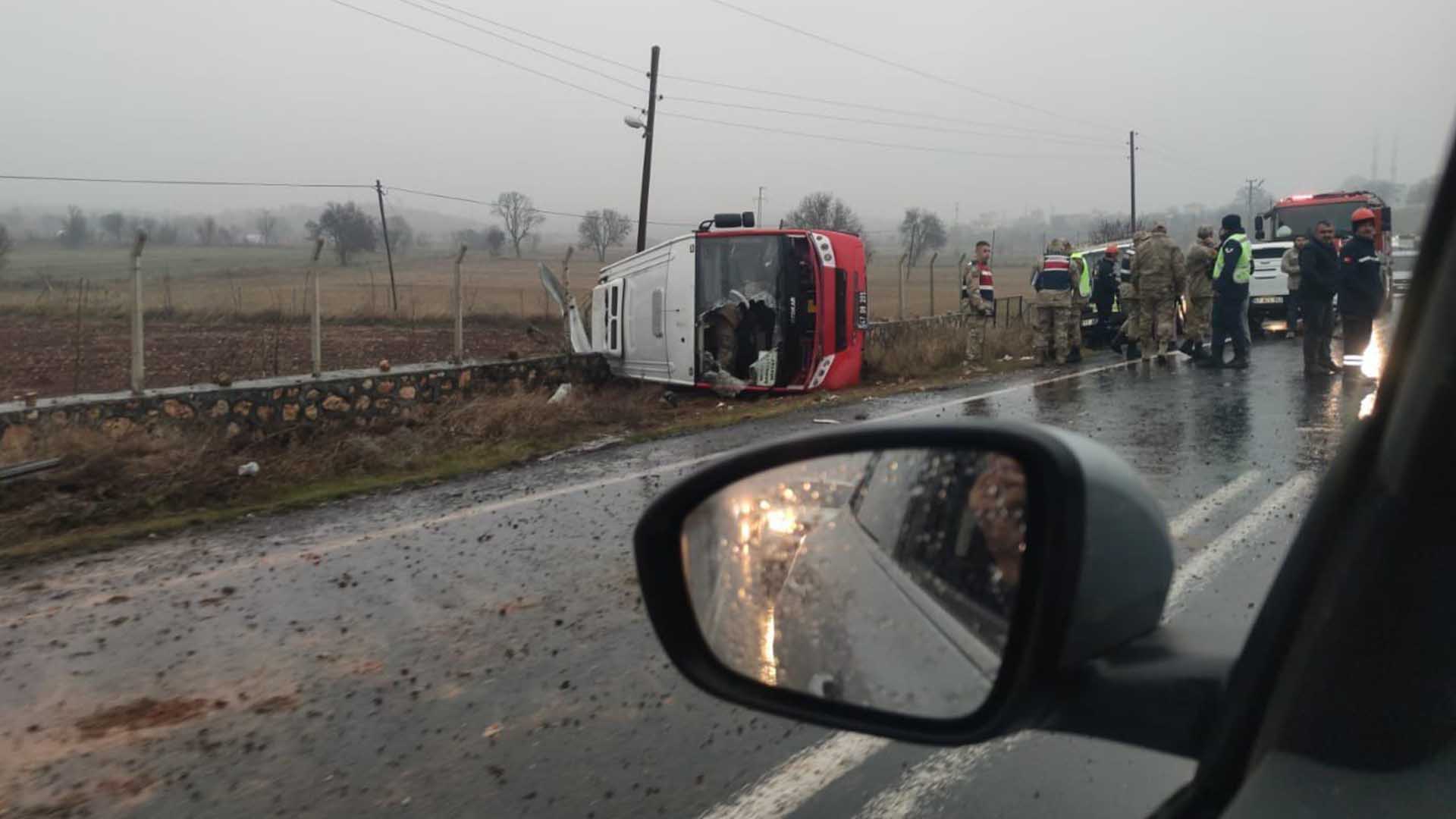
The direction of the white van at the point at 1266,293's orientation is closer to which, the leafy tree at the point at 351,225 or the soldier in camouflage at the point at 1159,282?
the soldier in camouflage

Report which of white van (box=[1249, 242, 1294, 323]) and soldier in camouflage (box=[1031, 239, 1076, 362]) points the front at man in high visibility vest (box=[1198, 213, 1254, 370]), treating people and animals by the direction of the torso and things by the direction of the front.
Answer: the white van
